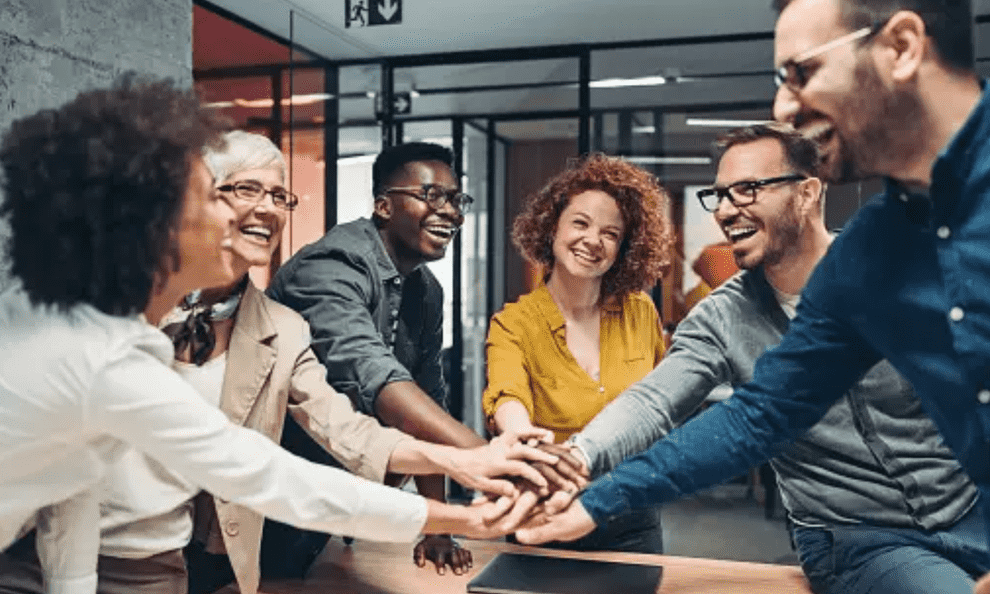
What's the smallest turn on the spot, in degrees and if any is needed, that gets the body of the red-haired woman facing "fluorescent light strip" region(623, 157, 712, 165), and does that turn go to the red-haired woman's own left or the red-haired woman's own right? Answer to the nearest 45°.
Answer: approximately 180°

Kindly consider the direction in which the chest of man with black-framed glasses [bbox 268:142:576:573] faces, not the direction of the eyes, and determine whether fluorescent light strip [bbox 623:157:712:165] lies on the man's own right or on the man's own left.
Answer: on the man's own left

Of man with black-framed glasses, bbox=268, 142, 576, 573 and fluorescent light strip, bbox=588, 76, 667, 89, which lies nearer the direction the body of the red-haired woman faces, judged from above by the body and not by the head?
the man with black-framed glasses

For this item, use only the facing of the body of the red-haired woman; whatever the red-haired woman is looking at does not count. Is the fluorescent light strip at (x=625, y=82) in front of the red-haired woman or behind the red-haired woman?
behind

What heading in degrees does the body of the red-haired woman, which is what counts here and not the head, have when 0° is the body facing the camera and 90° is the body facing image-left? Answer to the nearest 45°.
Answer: approximately 0°

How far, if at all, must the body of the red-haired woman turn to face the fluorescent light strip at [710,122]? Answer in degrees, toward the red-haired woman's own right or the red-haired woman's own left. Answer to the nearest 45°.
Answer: approximately 180°

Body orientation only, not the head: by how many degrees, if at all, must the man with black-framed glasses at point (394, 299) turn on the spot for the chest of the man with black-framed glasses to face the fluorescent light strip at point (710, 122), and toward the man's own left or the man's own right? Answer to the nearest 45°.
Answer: approximately 90° to the man's own left
